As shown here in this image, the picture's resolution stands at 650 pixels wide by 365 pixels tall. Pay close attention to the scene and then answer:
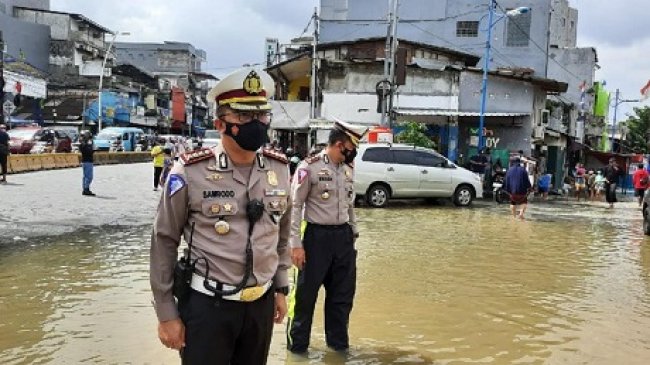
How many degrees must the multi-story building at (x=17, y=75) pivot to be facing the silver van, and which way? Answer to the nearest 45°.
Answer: approximately 45° to its right

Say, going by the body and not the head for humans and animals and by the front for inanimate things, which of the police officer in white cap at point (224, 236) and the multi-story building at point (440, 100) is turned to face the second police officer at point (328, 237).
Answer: the multi-story building

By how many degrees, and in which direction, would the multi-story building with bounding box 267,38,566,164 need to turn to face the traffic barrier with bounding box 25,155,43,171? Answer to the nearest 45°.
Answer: approximately 90° to its right

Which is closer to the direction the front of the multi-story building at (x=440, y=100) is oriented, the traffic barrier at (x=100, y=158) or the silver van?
the silver van

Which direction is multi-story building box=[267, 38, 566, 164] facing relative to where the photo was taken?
toward the camera

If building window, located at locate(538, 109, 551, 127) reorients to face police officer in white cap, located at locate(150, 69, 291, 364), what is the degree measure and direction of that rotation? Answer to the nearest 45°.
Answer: approximately 45° to its right

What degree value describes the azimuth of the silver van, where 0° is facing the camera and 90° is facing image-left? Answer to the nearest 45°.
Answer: approximately 270°

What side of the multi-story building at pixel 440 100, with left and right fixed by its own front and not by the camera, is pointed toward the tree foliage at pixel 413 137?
front

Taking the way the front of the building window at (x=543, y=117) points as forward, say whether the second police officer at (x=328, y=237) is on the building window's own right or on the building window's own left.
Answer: on the building window's own right

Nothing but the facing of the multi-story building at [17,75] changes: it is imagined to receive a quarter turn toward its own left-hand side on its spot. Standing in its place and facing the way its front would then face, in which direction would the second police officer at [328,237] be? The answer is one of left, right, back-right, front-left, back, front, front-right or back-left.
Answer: back-right

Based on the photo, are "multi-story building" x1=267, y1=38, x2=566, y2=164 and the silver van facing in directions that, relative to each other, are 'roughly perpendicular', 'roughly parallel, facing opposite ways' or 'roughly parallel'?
roughly perpendicular

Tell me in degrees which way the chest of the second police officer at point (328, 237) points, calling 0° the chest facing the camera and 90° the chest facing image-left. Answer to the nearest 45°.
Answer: approximately 315°

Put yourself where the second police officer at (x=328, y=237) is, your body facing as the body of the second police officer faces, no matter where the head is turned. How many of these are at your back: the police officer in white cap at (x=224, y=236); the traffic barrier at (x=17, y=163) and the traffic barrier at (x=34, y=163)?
2
